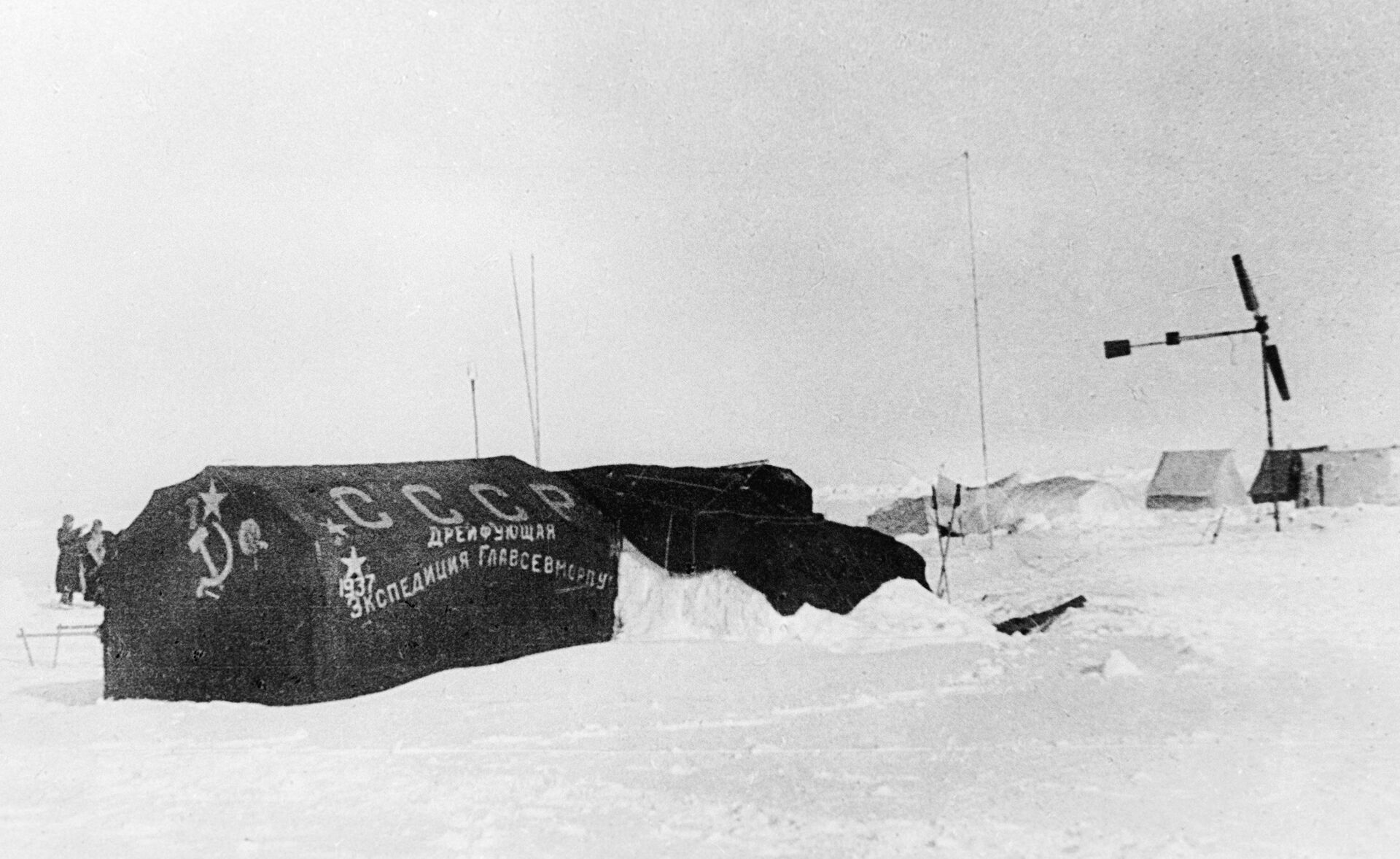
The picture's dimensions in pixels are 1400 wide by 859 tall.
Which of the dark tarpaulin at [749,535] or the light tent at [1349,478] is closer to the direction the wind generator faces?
the light tent

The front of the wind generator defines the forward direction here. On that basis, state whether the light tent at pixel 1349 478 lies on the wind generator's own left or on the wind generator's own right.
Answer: on the wind generator's own left

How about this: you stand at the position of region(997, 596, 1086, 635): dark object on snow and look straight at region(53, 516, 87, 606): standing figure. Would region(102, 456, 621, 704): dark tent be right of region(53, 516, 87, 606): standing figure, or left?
left

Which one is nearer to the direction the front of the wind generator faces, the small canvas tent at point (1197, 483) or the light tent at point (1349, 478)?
the light tent

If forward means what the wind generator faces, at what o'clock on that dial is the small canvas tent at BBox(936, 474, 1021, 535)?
The small canvas tent is roughly at 7 o'clock from the wind generator.

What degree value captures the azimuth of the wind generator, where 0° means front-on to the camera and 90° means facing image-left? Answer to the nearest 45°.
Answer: approximately 270°

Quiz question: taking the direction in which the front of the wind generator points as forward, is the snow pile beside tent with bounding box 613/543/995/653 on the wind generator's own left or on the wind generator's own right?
on the wind generator's own right

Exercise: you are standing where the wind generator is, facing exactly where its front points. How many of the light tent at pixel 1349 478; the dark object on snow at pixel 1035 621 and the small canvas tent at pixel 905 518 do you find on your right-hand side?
1

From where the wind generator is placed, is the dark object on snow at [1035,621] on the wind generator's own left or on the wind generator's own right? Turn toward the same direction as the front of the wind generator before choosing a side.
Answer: on the wind generator's own right

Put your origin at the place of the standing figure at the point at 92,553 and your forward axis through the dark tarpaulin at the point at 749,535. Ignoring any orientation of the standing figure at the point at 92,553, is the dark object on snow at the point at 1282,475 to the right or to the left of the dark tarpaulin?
left

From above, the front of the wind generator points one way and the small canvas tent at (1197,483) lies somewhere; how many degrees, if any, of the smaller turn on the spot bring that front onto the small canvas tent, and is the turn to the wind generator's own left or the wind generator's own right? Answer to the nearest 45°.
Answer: approximately 90° to the wind generator's own left

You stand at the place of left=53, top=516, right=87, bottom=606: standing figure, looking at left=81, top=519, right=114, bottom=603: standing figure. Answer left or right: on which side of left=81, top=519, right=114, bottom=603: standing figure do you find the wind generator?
left

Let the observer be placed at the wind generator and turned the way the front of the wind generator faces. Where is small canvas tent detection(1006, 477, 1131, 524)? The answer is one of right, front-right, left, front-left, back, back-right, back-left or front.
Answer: back-left

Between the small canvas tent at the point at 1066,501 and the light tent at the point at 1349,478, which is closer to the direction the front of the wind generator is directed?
the light tent

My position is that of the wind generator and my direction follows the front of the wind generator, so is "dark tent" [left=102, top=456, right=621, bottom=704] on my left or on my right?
on my right

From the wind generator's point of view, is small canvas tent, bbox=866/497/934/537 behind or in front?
behind
